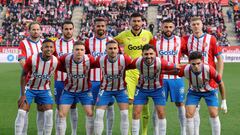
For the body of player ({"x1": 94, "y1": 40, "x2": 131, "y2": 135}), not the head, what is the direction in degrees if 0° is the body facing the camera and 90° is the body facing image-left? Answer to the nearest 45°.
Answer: approximately 0°

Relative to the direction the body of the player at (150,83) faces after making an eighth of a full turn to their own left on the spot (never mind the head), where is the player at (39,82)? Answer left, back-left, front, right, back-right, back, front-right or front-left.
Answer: back-right

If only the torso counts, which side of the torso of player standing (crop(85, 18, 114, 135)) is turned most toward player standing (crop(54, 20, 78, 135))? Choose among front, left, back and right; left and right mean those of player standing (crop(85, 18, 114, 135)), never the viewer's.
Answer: right

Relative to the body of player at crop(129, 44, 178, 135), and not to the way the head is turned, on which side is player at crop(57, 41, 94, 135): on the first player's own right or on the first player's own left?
on the first player's own right

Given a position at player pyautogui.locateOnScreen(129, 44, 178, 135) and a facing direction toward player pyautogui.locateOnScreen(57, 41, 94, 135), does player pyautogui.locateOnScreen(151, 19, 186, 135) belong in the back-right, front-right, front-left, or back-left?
back-right

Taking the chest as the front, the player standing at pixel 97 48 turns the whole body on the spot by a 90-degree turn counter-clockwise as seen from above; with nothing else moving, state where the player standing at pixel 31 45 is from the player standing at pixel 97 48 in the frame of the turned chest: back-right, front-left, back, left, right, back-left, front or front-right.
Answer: back

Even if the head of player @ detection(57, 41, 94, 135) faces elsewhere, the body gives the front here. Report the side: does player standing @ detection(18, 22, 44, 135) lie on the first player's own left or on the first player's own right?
on the first player's own right
